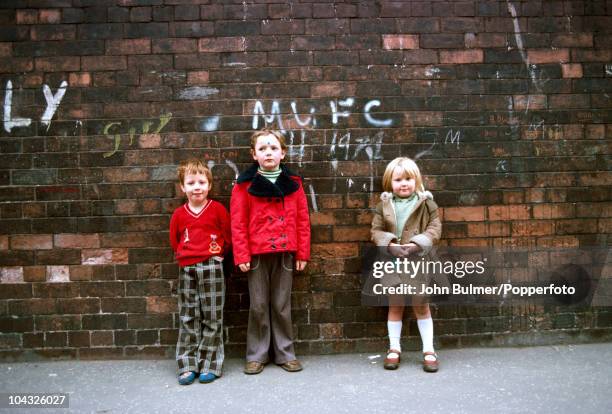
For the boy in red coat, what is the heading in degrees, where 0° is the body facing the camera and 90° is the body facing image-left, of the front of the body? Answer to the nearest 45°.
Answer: approximately 0°

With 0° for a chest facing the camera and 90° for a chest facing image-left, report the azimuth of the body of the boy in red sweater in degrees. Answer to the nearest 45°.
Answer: approximately 0°

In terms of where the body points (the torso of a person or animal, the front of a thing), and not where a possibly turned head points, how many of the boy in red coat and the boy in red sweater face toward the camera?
2
